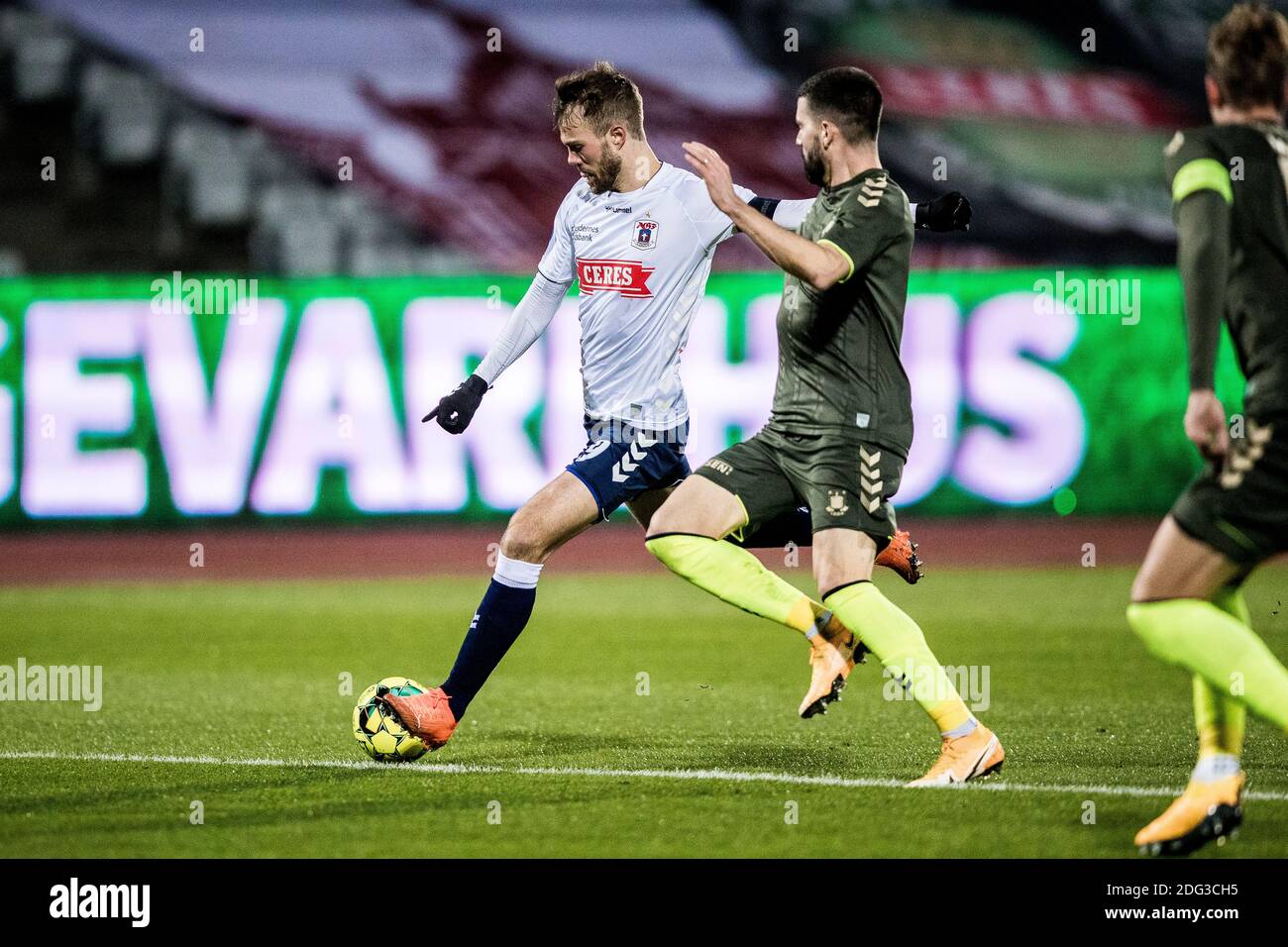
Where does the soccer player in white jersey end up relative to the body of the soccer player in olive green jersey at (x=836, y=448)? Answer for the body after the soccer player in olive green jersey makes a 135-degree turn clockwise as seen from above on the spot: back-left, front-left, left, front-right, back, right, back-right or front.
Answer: left

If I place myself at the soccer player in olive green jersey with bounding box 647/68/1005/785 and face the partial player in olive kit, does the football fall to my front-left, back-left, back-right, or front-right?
back-right

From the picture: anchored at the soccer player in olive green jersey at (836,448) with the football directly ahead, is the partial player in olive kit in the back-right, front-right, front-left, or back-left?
back-left

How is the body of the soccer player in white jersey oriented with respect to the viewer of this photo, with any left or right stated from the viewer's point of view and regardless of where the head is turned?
facing the viewer and to the left of the viewer

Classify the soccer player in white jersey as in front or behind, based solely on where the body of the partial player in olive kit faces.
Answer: in front

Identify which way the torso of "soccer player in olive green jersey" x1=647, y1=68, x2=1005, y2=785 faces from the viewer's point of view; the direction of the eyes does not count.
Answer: to the viewer's left

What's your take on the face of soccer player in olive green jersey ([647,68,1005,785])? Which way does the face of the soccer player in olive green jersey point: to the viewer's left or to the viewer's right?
to the viewer's left

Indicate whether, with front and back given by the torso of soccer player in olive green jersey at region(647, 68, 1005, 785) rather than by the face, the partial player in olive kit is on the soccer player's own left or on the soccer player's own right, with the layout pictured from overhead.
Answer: on the soccer player's own left

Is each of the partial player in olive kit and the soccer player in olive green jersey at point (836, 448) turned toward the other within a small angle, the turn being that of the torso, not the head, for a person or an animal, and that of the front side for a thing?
no

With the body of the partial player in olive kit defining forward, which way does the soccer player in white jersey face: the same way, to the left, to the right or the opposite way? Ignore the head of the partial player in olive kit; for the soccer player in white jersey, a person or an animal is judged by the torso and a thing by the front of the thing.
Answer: to the left

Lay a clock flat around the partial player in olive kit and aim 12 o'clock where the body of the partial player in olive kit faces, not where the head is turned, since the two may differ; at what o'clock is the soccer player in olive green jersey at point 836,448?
The soccer player in olive green jersey is roughly at 12 o'clock from the partial player in olive kit.

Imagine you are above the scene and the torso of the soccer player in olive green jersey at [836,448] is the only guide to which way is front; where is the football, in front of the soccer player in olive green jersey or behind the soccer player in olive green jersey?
in front

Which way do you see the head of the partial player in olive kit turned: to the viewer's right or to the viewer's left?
to the viewer's left

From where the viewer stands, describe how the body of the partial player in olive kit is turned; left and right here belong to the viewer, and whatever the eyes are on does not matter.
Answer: facing away from the viewer and to the left of the viewer
